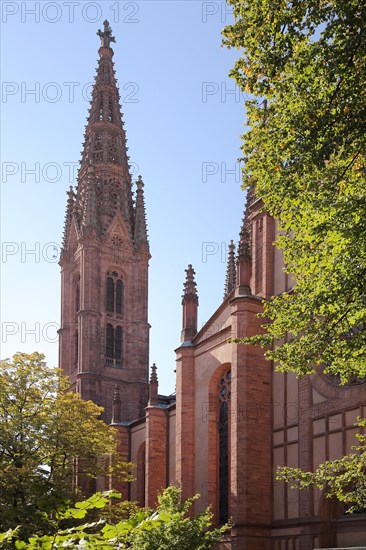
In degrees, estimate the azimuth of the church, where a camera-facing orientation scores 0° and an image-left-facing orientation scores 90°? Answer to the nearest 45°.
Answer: approximately 135°

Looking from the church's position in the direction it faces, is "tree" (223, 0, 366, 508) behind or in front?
behind
